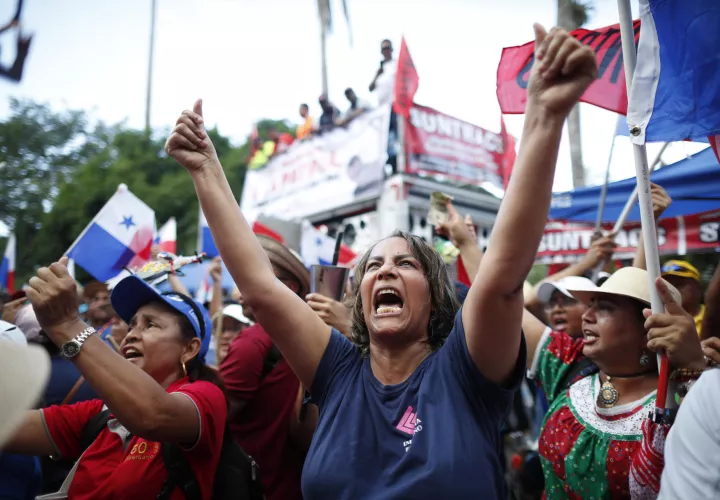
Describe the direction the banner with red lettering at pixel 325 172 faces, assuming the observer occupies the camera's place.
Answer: facing the viewer and to the left of the viewer

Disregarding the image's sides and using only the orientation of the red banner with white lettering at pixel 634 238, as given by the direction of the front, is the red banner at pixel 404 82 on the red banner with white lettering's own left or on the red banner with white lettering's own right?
on the red banner with white lettering's own right

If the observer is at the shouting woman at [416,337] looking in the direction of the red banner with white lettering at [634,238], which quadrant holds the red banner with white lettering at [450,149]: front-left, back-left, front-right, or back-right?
front-left

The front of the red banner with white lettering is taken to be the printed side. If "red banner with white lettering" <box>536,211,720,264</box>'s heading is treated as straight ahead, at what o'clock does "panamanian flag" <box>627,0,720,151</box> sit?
The panamanian flag is roughly at 12 o'clock from the red banner with white lettering.

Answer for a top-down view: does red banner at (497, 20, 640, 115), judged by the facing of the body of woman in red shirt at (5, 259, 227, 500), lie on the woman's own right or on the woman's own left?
on the woman's own left

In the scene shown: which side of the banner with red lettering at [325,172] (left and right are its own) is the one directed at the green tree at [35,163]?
right

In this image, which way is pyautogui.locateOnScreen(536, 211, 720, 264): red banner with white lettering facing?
toward the camera

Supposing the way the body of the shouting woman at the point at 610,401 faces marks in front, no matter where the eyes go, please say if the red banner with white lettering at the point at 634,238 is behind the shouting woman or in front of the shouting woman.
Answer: behind

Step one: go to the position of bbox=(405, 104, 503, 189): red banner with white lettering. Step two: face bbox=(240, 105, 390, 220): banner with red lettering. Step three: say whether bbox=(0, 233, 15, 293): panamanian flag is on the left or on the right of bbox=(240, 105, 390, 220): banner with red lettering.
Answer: left

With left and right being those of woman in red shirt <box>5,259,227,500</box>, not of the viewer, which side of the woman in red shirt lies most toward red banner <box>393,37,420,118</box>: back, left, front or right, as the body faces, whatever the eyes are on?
back

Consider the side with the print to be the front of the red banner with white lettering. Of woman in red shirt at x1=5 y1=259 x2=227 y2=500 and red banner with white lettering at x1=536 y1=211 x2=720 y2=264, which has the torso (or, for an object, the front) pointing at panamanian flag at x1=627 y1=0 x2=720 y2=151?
the red banner with white lettering

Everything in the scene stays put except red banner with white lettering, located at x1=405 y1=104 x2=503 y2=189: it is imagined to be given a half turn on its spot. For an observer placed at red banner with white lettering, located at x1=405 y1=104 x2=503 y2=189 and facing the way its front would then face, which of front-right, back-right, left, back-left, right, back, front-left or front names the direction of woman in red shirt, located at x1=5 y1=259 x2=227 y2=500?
back-left

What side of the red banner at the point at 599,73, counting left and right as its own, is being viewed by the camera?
front

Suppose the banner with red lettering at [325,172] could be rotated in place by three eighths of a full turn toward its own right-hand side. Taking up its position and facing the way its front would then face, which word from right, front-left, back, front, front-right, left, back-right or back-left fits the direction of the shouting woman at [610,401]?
back
